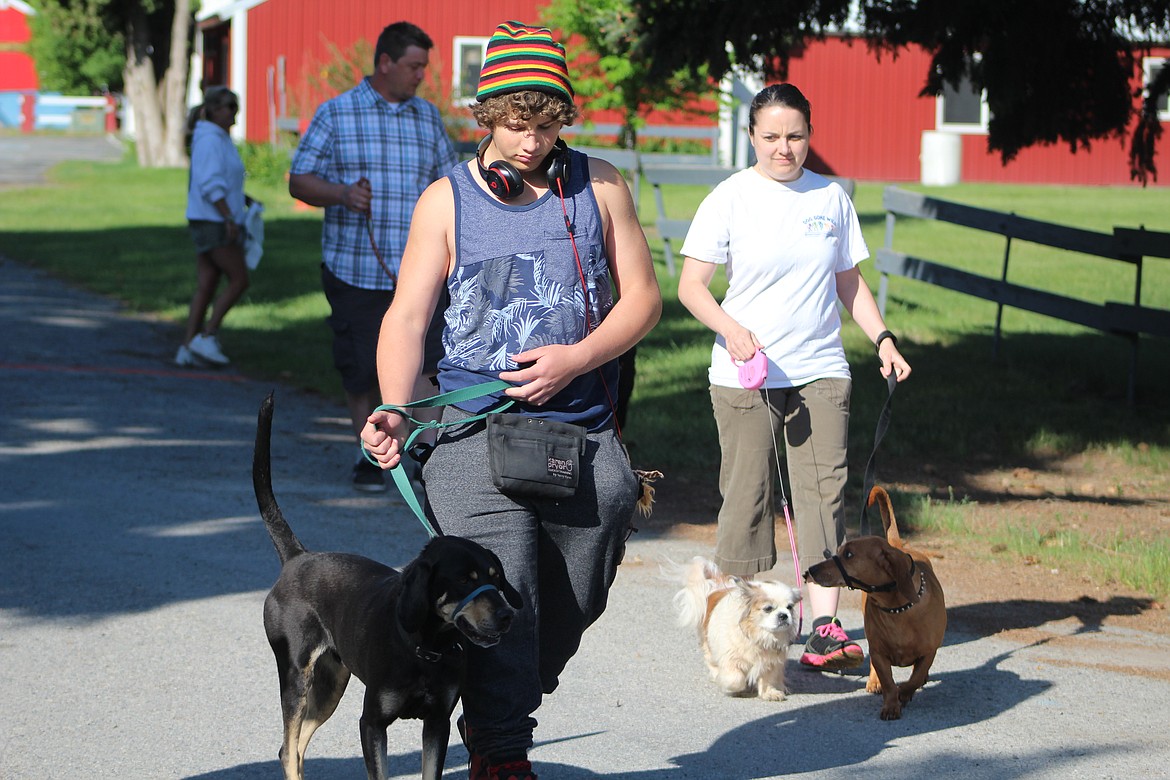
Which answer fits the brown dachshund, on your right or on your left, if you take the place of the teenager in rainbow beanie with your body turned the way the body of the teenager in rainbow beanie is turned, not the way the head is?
on your left

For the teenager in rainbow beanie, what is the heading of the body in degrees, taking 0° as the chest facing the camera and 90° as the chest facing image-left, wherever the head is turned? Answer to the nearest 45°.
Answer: approximately 0°

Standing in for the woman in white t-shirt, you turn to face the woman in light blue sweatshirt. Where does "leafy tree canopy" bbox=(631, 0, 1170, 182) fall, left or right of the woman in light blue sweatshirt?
right

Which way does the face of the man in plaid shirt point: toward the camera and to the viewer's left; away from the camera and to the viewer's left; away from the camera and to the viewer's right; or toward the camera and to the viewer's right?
toward the camera and to the viewer's right

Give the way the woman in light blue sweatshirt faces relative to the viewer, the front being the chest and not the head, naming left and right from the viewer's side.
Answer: facing to the right of the viewer

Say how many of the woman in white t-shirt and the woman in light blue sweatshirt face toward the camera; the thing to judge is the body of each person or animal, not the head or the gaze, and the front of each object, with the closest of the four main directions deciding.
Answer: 1

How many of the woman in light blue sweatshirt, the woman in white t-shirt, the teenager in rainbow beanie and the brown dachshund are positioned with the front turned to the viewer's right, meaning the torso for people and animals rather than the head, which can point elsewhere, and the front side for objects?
1

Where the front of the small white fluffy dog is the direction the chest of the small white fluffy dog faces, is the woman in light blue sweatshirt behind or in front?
behind

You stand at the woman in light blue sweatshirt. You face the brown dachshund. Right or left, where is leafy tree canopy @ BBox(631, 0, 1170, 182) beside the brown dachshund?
left

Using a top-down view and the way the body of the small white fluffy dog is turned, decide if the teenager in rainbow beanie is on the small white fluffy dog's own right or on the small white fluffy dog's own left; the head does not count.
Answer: on the small white fluffy dog's own right

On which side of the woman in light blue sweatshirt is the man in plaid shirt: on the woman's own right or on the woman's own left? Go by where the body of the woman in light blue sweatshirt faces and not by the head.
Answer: on the woman's own right
